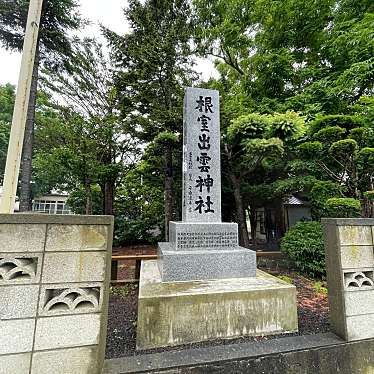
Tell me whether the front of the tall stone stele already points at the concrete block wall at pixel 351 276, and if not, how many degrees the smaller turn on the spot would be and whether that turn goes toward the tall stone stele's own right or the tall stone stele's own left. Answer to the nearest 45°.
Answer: approximately 45° to the tall stone stele's own left

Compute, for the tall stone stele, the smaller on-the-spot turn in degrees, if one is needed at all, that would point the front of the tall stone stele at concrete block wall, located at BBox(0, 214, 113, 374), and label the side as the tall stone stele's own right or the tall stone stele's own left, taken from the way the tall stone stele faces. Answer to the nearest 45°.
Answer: approximately 45° to the tall stone stele's own right

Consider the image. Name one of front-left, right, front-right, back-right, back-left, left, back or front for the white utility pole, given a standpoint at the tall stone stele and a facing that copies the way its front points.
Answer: front-right

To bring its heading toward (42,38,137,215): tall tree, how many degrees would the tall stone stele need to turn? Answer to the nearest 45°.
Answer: approximately 135° to its right

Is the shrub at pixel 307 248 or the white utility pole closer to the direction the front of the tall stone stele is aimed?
the white utility pole

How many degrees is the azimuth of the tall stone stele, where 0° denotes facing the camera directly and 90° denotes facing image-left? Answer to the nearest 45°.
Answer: approximately 0°
